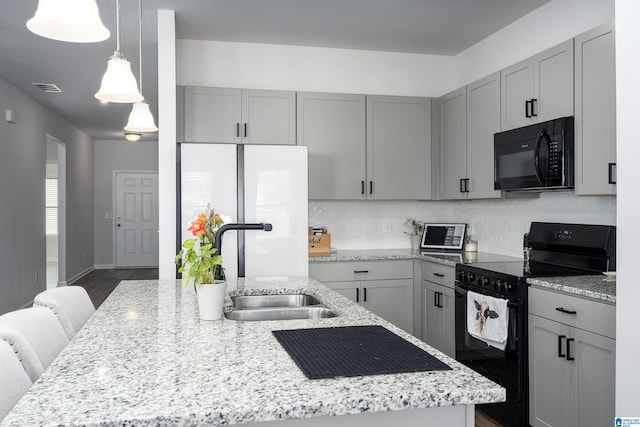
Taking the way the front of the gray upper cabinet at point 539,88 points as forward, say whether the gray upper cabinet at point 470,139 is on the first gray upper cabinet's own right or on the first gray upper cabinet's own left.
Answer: on the first gray upper cabinet's own right

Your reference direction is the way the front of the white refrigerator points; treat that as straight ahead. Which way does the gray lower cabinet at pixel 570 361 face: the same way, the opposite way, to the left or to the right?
to the right

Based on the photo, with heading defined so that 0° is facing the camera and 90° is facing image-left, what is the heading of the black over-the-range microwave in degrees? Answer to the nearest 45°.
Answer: approximately 45°

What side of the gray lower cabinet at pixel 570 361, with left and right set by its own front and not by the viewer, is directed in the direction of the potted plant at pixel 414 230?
right

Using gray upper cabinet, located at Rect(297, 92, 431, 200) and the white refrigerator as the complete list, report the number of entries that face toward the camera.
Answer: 2

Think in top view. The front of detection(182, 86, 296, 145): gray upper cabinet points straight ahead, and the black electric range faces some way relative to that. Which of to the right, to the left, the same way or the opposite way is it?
to the right

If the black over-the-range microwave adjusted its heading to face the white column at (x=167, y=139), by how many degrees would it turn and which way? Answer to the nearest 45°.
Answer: approximately 45° to its right

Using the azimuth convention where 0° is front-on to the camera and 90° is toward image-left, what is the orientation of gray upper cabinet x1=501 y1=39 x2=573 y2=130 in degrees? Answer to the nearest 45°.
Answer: approximately 45°
